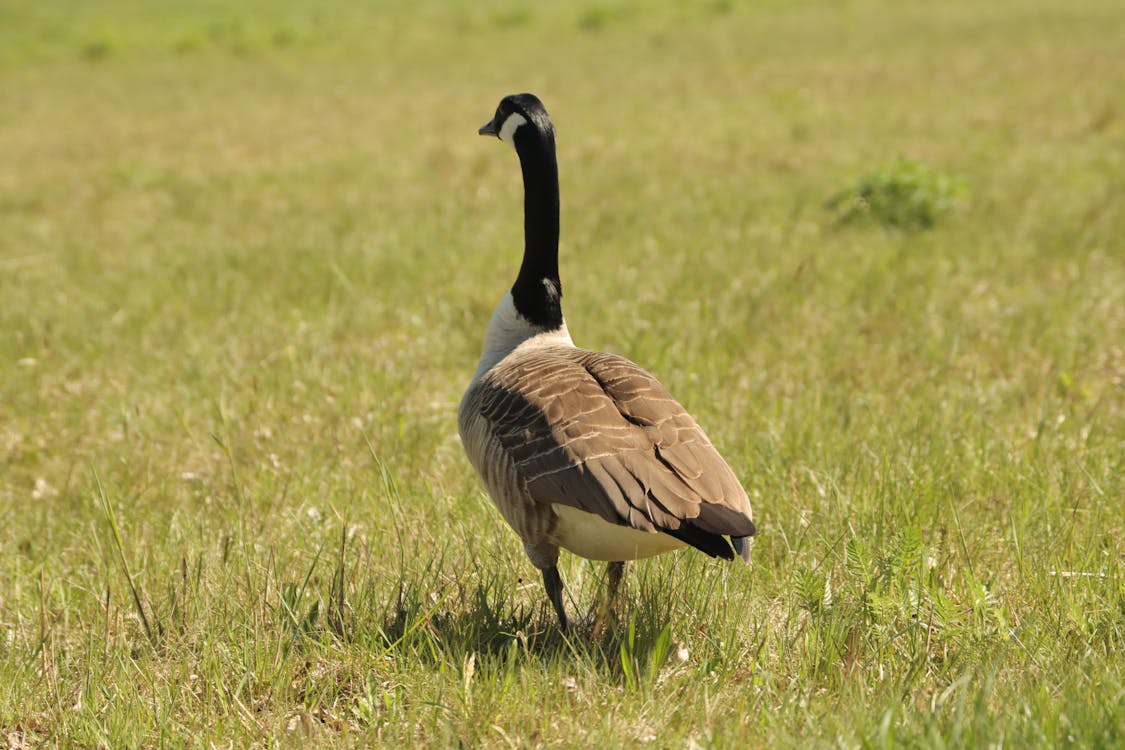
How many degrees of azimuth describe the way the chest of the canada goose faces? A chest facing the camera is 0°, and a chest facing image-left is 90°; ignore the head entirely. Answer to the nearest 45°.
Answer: approximately 135°

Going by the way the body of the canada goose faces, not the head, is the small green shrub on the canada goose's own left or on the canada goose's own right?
on the canada goose's own right
